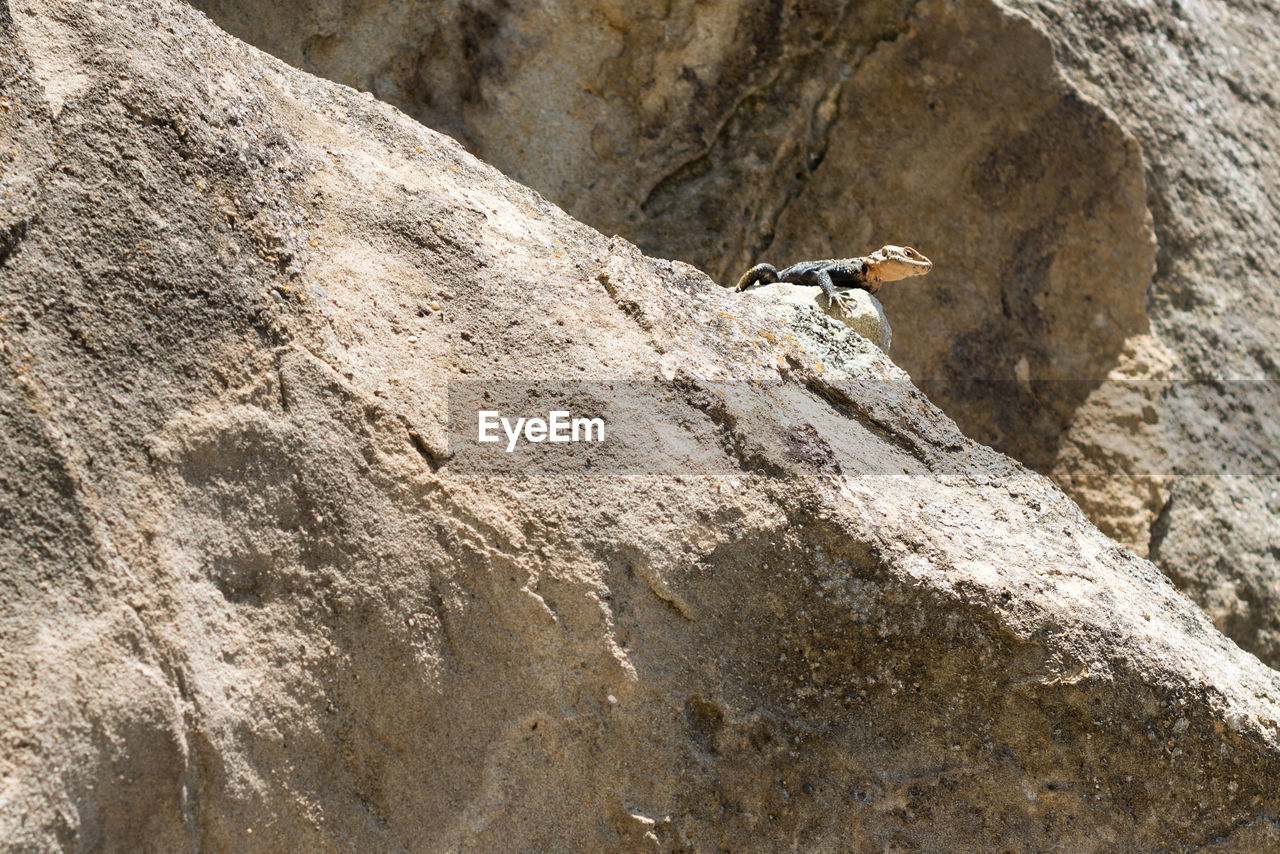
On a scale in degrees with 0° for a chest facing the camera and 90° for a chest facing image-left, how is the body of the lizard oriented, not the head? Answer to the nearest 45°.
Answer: approximately 270°

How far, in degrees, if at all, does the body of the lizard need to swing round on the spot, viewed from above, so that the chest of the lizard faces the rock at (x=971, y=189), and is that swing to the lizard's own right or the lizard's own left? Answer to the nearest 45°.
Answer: approximately 90° to the lizard's own left
